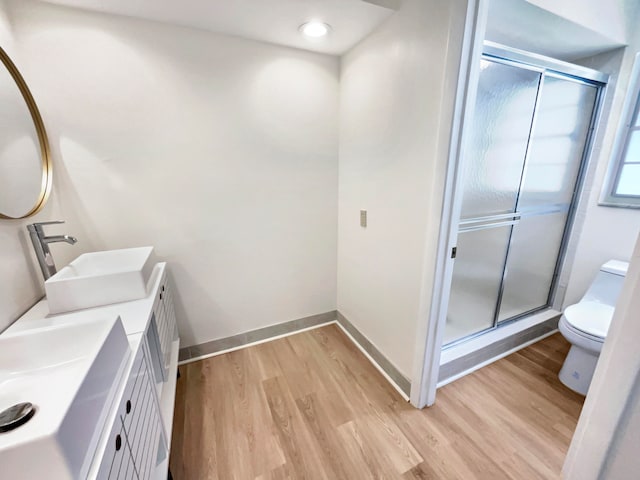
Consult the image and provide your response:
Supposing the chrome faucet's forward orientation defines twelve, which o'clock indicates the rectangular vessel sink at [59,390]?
The rectangular vessel sink is roughly at 3 o'clock from the chrome faucet.

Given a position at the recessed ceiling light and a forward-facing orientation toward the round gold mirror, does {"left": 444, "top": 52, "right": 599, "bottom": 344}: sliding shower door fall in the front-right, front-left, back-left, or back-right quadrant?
back-left

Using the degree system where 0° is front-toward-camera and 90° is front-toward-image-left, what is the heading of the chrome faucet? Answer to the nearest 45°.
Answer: approximately 270°

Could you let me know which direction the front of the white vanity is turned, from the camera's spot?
facing to the right of the viewer

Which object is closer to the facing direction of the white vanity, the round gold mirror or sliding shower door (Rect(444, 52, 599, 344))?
the sliding shower door
